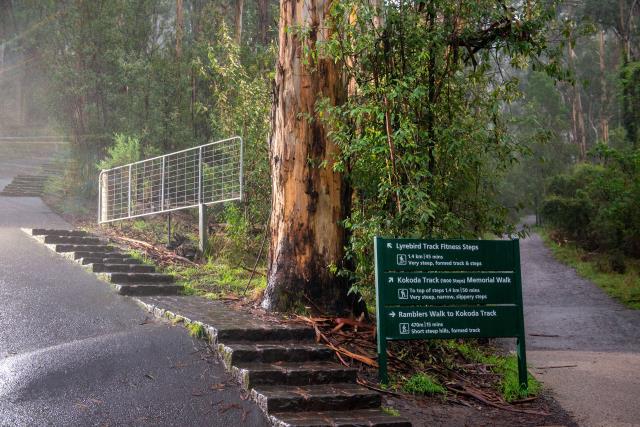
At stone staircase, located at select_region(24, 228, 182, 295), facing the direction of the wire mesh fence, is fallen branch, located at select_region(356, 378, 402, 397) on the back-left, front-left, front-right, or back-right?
back-right

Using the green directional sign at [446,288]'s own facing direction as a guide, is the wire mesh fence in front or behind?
behind

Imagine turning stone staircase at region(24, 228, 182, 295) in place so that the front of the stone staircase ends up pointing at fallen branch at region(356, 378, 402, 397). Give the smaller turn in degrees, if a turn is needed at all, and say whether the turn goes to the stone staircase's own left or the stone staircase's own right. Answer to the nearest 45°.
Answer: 0° — it already faces it

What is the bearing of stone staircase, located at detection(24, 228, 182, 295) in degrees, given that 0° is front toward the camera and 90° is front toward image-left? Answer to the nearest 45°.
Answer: approximately 315°

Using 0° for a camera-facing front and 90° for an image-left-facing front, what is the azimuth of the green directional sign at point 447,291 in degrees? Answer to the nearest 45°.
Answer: approximately 0°

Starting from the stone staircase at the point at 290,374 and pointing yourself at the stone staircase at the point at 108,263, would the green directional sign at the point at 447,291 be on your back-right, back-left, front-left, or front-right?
back-right

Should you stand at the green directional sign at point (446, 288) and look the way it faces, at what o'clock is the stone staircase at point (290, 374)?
The stone staircase is roughly at 2 o'clock from the green directional sign.

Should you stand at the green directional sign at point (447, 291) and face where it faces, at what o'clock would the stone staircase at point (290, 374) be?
The stone staircase is roughly at 2 o'clock from the green directional sign.
